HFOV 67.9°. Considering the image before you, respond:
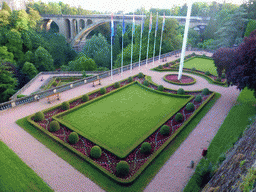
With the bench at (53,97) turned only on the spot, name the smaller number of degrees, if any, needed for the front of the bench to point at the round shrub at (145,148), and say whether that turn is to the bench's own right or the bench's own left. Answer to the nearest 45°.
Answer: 0° — it already faces it

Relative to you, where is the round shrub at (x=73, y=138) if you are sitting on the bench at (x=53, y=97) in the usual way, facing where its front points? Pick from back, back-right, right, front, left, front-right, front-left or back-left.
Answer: front-right

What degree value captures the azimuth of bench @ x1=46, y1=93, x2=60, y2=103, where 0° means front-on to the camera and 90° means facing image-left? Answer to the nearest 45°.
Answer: approximately 315°

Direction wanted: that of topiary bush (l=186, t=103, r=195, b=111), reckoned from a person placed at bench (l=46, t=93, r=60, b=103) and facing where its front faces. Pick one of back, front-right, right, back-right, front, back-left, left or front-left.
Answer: front

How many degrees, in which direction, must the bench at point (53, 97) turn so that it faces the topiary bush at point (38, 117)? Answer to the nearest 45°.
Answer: approximately 45° to its right

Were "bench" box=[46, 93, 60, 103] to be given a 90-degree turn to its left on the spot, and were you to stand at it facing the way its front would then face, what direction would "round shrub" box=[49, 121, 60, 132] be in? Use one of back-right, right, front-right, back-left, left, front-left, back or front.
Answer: back-right

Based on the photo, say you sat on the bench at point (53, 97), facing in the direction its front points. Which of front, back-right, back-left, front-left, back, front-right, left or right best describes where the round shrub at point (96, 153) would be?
front-right

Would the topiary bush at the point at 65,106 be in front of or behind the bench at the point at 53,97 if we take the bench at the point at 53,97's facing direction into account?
in front

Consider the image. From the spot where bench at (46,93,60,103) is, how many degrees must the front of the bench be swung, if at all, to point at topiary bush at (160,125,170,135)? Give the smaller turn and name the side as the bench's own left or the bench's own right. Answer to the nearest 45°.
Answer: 0° — it already faces it

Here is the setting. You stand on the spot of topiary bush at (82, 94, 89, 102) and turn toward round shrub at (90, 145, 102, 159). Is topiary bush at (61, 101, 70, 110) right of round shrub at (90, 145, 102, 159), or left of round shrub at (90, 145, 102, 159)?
right

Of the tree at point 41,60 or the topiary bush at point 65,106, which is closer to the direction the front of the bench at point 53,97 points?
the topiary bush
